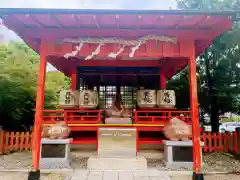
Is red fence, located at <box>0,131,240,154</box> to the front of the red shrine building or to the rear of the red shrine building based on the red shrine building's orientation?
to the rear

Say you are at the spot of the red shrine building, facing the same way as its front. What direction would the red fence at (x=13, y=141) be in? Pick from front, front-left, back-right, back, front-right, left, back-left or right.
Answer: back-right

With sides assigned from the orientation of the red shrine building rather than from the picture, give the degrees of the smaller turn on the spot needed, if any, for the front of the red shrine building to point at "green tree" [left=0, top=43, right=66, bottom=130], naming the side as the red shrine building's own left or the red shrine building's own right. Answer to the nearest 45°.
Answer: approximately 135° to the red shrine building's own right

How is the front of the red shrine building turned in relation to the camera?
facing the viewer
